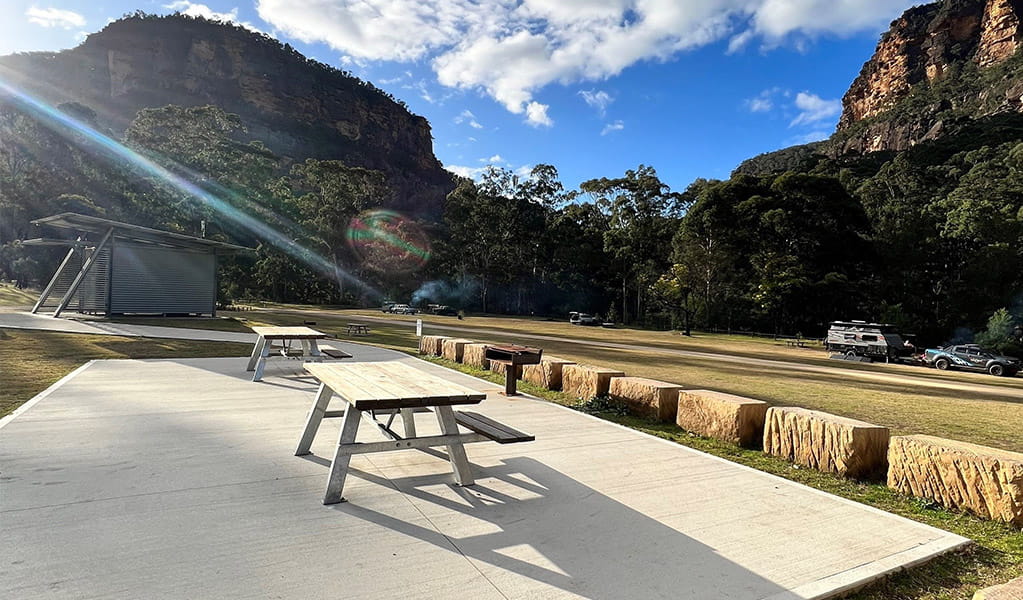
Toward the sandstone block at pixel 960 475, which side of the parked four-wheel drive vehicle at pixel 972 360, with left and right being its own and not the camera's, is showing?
right

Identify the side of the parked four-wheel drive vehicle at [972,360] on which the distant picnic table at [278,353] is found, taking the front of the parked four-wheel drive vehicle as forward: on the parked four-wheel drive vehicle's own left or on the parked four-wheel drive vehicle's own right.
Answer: on the parked four-wheel drive vehicle's own right

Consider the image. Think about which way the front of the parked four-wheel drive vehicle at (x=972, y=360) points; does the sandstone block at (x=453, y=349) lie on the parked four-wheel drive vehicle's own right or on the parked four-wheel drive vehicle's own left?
on the parked four-wheel drive vehicle's own right

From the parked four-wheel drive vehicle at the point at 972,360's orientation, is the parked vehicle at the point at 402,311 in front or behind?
behind

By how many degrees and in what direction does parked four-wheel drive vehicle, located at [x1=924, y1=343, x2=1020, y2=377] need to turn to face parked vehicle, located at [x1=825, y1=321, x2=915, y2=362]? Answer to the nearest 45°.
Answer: approximately 180°

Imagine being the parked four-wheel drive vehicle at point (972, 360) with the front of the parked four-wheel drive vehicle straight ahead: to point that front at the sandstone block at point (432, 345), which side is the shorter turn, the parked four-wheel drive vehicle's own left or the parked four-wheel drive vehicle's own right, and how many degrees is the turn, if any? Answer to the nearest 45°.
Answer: approximately 135° to the parked four-wheel drive vehicle's own right

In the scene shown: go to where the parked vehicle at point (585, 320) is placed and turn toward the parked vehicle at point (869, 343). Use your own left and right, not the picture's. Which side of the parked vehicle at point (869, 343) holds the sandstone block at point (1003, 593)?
right

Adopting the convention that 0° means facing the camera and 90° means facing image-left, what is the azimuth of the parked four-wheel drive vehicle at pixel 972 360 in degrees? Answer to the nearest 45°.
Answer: approximately 270°

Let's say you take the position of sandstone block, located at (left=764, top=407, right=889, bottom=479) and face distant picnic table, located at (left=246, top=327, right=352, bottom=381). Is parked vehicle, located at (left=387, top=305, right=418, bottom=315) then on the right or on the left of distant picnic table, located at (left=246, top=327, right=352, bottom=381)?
right
